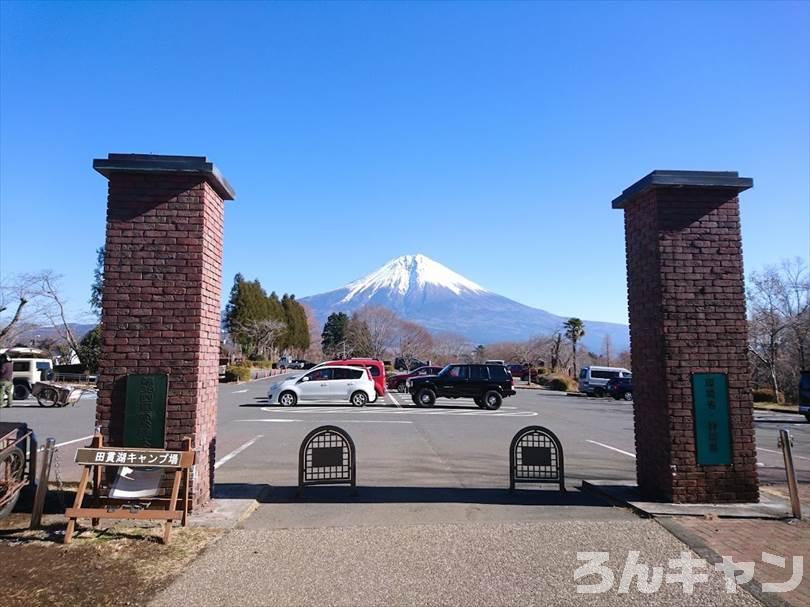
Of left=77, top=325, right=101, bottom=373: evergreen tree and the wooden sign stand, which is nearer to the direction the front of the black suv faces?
the evergreen tree

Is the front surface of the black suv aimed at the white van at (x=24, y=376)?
yes

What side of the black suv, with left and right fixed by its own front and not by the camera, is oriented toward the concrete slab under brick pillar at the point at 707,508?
left

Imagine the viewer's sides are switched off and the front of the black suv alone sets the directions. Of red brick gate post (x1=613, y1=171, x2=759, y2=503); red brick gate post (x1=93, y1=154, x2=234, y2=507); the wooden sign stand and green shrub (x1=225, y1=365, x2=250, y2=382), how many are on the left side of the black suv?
3

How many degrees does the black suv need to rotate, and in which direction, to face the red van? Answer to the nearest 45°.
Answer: approximately 45° to its right

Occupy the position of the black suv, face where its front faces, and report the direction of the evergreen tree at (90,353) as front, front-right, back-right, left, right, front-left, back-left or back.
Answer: front-right

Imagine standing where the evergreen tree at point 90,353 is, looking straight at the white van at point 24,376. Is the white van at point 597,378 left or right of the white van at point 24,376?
left

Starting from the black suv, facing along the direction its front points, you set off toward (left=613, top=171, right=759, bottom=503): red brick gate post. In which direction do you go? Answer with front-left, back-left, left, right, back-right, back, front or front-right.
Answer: left

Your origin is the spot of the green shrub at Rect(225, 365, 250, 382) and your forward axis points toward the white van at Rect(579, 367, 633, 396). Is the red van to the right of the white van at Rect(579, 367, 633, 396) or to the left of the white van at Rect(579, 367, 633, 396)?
right

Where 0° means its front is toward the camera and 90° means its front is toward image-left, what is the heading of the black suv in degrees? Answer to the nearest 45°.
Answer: approximately 90°
